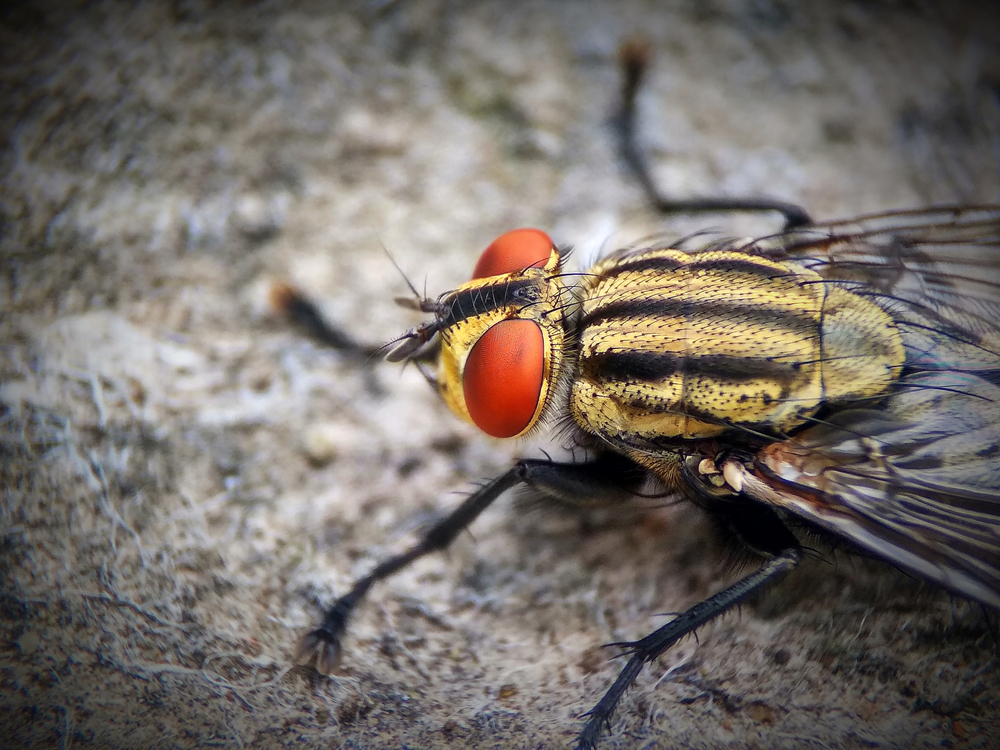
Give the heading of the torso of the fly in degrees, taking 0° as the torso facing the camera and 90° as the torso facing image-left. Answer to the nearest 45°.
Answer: approximately 90°
